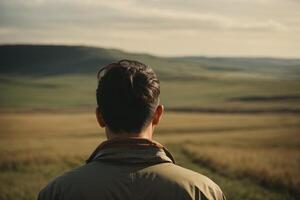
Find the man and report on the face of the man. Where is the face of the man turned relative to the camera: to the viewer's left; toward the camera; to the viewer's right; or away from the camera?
away from the camera

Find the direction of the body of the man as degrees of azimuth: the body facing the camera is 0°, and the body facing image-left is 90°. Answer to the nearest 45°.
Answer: approximately 180°
